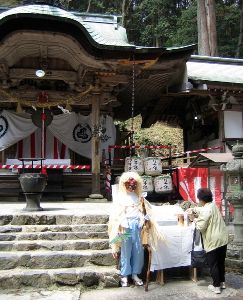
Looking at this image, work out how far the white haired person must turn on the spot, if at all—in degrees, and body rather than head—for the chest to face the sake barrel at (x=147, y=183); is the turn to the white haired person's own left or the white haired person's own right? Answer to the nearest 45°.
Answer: approximately 180°

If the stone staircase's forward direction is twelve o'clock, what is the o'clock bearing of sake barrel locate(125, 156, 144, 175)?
The sake barrel is roughly at 7 o'clock from the stone staircase.

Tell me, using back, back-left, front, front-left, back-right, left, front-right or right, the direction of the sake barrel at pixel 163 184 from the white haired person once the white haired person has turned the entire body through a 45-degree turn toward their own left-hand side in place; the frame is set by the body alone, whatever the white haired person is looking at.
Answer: back-left

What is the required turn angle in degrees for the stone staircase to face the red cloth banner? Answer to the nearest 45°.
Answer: approximately 135° to its left

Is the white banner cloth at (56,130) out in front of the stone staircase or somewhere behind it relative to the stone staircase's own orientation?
behind

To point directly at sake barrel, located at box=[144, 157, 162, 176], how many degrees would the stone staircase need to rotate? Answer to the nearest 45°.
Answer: approximately 135° to its left

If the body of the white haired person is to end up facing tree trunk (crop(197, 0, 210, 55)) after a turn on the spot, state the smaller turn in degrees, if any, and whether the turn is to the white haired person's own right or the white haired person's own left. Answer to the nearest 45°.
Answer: approximately 180°

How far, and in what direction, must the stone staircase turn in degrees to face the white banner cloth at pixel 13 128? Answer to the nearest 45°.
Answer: approximately 180°

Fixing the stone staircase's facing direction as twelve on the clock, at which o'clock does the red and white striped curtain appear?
The red and white striped curtain is roughly at 6 o'clock from the stone staircase.

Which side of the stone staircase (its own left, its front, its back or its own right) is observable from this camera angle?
front

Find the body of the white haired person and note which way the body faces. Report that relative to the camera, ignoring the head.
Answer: toward the camera

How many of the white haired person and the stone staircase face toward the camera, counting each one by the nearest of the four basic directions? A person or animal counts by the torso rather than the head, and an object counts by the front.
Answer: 2

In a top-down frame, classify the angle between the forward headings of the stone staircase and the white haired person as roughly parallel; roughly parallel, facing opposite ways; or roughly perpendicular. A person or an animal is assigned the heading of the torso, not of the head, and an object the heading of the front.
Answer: roughly parallel
